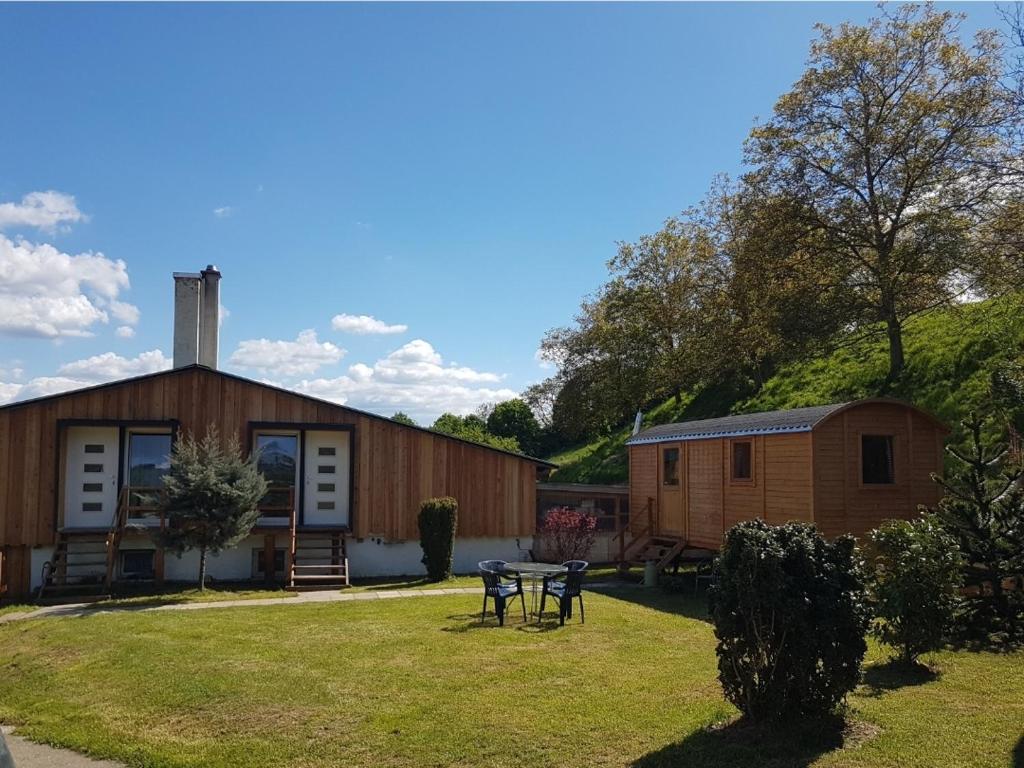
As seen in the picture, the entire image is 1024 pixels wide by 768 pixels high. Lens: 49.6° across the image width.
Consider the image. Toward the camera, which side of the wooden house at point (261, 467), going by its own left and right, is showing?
front

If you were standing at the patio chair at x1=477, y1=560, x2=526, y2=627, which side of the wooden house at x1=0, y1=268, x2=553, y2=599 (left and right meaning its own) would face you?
front

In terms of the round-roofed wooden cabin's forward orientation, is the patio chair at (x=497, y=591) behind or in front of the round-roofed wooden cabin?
in front

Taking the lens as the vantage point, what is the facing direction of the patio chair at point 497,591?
facing away from the viewer and to the right of the viewer

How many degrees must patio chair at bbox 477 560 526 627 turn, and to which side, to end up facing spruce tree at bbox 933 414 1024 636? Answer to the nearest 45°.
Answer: approximately 45° to its right

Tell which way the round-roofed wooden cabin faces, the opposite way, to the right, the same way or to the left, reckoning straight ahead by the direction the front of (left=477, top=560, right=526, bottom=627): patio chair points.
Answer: the opposite way

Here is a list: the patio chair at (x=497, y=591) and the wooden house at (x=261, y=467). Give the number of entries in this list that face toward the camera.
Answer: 1

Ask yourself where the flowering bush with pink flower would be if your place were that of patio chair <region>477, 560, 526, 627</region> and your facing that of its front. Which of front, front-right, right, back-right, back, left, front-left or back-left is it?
front-left

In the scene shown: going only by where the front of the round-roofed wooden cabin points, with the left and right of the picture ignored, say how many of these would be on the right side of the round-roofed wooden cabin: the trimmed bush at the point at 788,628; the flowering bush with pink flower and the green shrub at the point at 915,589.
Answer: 1

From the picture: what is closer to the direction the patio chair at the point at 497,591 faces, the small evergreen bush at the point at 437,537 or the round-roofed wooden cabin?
the round-roofed wooden cabin

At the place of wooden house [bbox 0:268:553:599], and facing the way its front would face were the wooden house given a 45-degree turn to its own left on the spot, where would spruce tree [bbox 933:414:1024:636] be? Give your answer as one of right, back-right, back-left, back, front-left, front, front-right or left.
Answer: front

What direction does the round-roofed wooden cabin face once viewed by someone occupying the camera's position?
facing the viewer and to the left of the viewer
